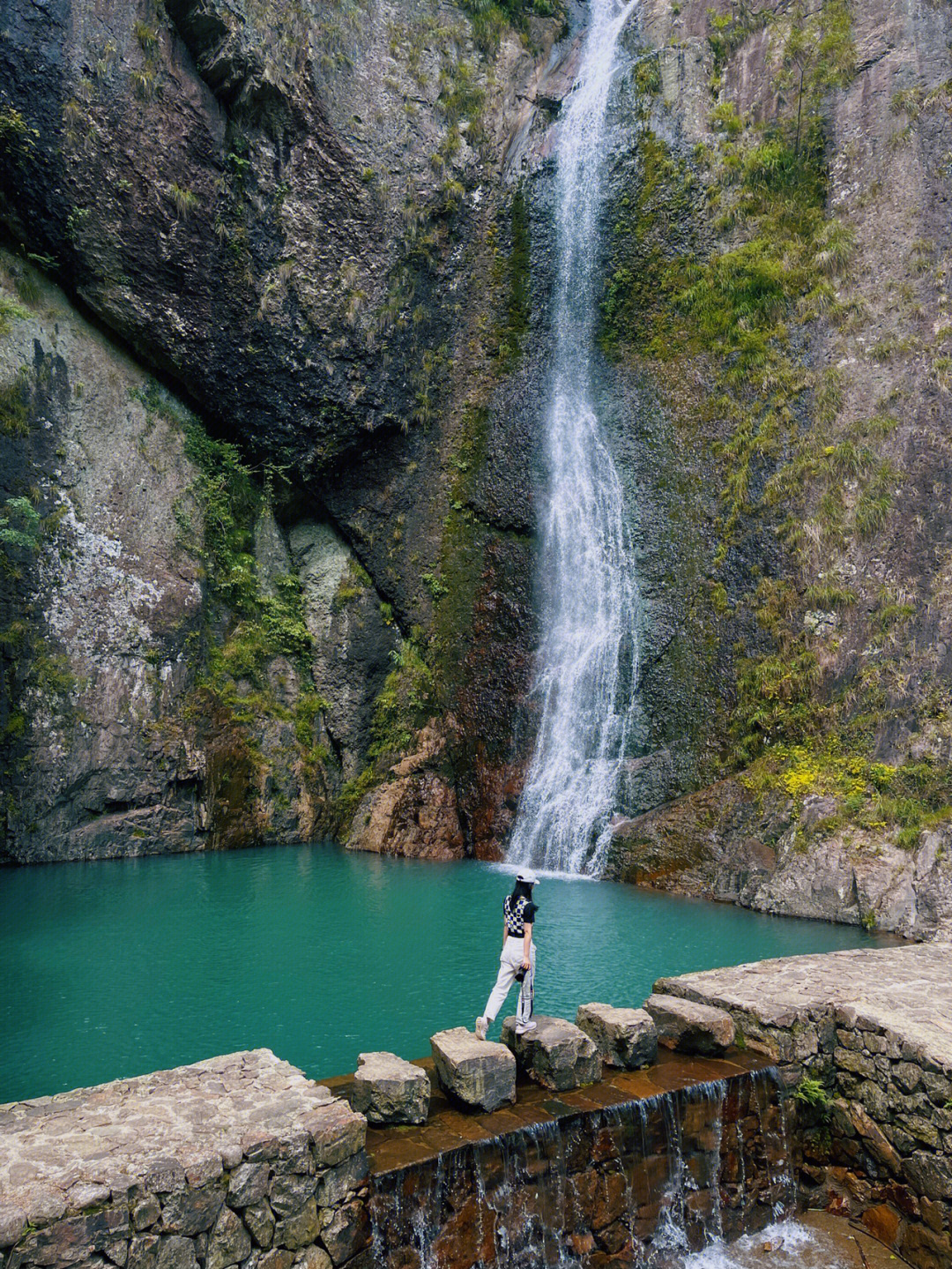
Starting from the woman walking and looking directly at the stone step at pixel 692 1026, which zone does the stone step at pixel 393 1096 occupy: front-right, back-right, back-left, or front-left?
back-right

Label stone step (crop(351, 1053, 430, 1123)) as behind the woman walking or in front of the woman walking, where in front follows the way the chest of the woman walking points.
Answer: behind

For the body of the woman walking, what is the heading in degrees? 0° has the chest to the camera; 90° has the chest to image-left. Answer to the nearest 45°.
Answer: approximately 225°

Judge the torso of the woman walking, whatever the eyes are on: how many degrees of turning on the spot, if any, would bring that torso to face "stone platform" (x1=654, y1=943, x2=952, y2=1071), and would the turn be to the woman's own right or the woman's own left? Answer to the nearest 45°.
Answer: approximately 45° to the woman's own right

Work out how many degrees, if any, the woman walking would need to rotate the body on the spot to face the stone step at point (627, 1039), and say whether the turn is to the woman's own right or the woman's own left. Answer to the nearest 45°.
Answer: approximately 45° to the woman's own right
